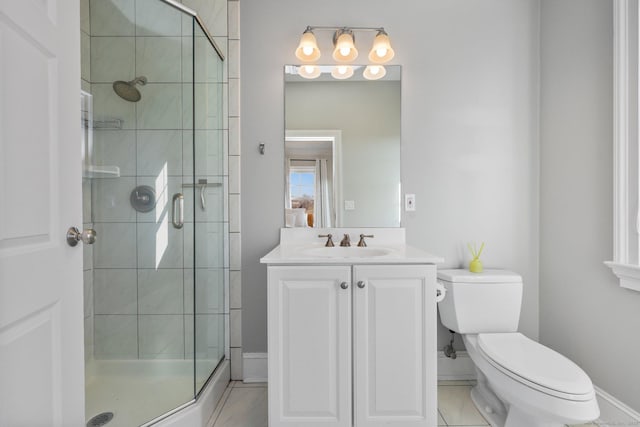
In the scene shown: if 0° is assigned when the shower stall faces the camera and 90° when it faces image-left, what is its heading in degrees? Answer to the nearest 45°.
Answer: approximately 315°

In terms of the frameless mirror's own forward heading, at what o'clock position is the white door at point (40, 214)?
The white door is roughly at 1 o'clock from the frameless mirror.

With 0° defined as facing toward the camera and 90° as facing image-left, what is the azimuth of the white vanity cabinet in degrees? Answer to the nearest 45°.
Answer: approximately 0°

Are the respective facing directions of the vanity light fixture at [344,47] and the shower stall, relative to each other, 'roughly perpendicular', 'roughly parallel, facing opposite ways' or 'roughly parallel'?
roughly perpendicular
